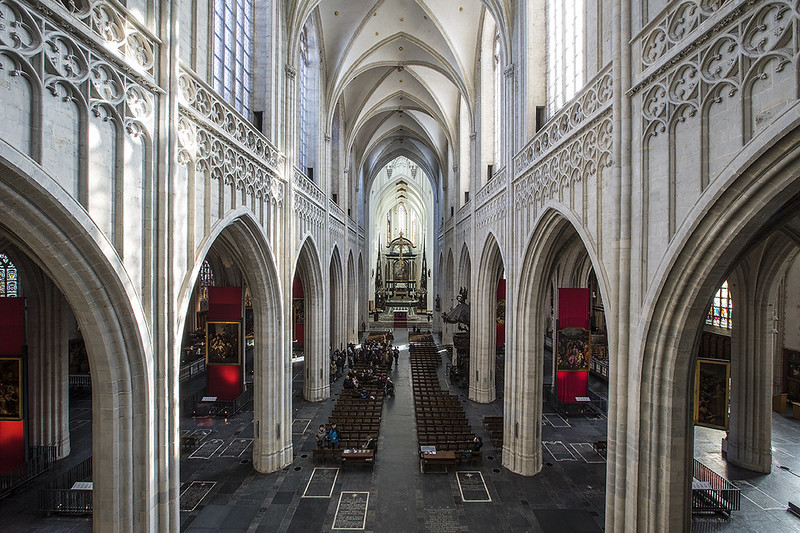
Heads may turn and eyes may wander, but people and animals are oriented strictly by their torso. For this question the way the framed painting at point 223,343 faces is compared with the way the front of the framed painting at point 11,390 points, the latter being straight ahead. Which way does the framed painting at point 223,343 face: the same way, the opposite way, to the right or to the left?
the same way

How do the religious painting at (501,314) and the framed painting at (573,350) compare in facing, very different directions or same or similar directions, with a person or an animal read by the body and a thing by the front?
same or similar directions

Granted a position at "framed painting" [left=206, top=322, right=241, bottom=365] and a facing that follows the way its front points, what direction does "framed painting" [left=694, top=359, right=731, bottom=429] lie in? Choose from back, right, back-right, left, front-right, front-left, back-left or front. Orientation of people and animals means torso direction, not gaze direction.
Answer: front-left

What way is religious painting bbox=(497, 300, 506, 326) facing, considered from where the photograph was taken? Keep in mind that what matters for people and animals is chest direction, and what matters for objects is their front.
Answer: facing the viewer

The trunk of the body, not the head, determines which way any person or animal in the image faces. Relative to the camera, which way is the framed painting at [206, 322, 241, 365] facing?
toward the camera

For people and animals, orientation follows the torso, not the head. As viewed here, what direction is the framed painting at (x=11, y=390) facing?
toward the camera

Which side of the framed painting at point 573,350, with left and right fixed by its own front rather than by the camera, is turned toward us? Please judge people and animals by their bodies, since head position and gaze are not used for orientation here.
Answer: front
